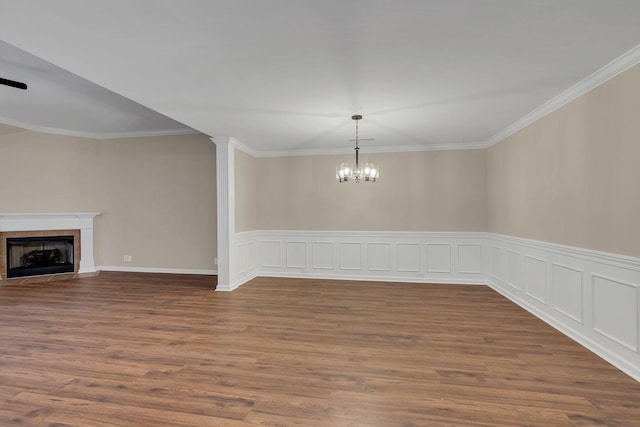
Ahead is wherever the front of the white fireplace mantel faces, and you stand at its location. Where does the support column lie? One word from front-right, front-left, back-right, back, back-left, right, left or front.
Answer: front-left

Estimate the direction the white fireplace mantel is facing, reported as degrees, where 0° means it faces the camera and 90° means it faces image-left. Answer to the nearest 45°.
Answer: approximately 0°
